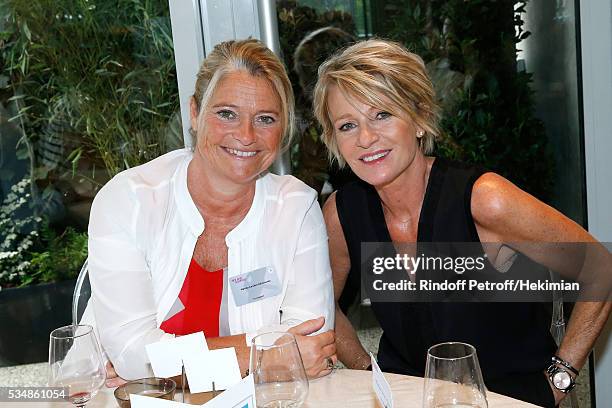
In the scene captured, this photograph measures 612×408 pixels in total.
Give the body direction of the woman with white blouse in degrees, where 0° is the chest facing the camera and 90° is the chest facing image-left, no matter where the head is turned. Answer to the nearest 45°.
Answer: approximately 0°

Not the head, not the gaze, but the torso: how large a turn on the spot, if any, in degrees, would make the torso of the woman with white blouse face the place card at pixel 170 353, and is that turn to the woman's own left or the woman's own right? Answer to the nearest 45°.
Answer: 0° — they already face it

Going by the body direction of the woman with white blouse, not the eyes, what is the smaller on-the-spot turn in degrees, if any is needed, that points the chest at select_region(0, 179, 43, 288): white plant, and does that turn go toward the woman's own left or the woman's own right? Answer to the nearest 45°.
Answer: approximately 135° to the woman's own right

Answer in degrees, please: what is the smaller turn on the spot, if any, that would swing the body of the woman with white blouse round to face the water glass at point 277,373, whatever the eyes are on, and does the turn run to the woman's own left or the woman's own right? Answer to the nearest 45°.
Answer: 0° — they already face it

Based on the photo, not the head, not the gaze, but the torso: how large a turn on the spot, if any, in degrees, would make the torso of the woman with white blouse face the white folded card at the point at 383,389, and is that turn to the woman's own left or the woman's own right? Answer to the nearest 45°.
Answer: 0° — they already face it

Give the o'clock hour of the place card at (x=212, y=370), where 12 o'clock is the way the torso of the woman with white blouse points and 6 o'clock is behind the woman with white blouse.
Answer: The place card is roughly at 12 o'clock from the woman with white blouse.
